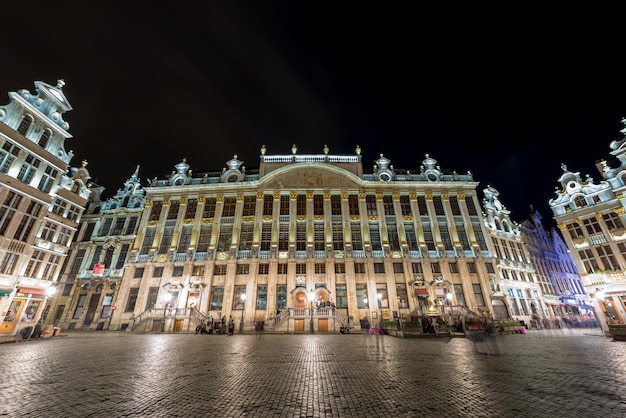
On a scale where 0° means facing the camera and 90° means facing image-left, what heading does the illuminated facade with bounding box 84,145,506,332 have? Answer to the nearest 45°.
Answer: approximately 0°

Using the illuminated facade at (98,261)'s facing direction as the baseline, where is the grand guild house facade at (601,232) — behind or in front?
in front

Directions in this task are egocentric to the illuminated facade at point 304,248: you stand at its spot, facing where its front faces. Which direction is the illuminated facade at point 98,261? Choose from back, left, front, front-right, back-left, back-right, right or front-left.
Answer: right

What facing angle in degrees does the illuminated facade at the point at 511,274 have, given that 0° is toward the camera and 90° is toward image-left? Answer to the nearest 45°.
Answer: approximately 45°

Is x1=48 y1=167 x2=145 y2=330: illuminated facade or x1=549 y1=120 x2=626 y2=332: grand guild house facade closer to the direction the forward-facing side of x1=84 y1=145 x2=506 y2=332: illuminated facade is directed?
the grand guild house facade

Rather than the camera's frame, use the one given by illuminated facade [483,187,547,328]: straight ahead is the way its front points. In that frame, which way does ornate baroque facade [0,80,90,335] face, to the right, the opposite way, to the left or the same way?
the opposite way

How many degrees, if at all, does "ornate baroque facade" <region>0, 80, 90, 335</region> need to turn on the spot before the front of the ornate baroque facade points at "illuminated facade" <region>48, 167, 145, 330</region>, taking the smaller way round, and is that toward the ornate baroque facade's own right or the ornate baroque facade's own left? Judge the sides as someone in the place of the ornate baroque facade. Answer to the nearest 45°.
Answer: approximately 90° to the ornate baroque facade's own left

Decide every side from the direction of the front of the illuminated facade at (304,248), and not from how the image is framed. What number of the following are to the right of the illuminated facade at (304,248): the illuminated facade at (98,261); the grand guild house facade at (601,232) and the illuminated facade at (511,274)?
1

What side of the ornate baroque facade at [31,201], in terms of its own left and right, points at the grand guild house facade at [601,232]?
front

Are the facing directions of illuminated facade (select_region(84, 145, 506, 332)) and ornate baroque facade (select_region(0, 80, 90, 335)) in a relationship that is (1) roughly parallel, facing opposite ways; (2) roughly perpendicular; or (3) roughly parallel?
roughly perpendicular

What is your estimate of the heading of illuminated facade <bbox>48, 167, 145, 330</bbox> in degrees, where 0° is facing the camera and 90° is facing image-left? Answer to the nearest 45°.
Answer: approximately 0°

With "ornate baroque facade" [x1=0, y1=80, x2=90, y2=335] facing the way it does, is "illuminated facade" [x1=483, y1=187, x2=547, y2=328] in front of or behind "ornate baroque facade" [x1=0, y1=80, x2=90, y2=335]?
in front

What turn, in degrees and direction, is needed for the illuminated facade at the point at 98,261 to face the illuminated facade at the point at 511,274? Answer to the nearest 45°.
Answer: approximately 45° to its left
